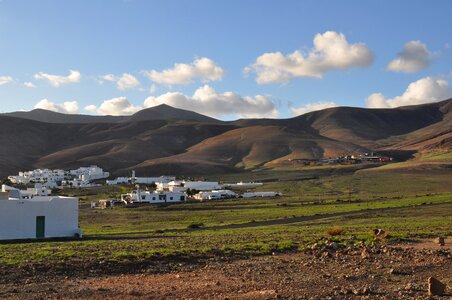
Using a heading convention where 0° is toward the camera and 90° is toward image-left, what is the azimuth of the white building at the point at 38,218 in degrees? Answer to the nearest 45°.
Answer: approximately 0°
